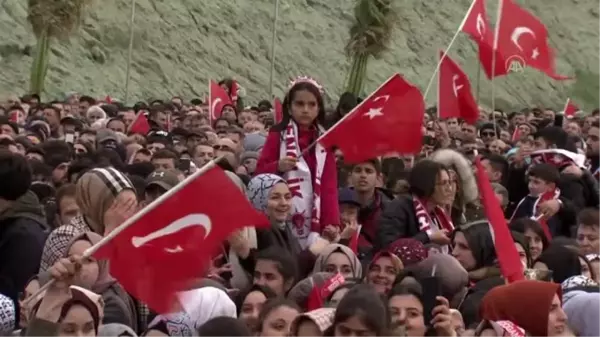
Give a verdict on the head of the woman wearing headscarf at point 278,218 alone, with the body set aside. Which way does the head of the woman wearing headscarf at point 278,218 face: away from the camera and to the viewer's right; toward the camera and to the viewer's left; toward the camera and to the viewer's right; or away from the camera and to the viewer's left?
toward the camera and to the viewer's right

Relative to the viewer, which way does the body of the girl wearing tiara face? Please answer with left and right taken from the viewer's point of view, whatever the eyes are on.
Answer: facing the viewer

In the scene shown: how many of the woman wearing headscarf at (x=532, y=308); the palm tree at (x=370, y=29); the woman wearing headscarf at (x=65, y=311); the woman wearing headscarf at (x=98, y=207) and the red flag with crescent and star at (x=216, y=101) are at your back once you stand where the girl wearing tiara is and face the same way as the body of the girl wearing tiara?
2

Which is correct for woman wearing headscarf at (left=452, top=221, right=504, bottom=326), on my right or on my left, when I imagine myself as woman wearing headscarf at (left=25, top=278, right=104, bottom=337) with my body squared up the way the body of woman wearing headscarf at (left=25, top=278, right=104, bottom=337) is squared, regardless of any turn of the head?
on my left

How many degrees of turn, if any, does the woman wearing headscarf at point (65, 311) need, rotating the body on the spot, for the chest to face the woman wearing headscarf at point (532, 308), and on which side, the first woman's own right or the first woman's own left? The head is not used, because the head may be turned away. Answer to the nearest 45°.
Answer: approximately 45° to the first woman's own left

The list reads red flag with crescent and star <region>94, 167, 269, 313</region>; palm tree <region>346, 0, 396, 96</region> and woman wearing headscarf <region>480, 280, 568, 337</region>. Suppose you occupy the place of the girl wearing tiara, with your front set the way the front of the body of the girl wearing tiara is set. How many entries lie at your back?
1
